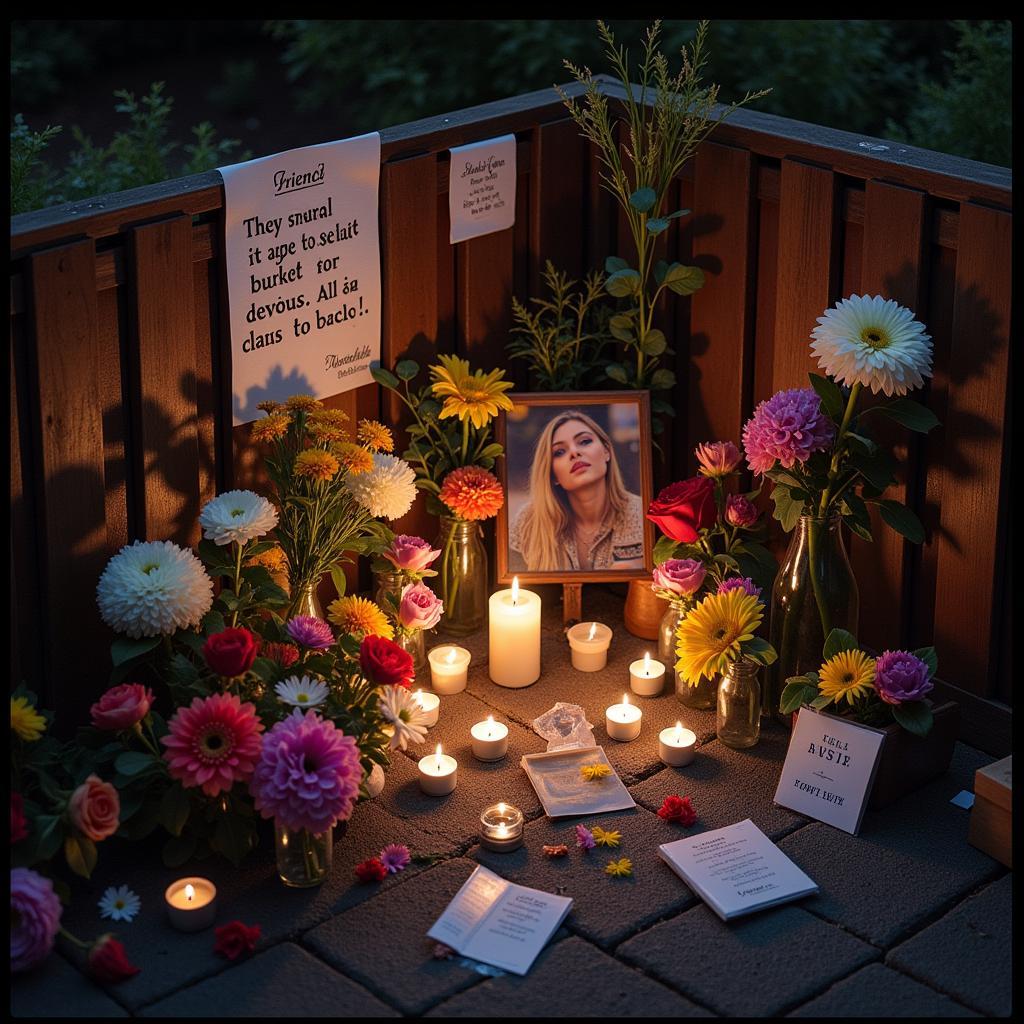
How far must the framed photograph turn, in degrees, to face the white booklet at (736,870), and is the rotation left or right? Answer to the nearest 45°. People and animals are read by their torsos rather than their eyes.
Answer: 0° — it already faces it

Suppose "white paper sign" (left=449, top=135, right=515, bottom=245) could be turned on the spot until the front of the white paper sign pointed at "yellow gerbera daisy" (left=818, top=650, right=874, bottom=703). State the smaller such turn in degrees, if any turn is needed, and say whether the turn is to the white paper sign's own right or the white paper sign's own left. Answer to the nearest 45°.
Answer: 0° — it already faces it

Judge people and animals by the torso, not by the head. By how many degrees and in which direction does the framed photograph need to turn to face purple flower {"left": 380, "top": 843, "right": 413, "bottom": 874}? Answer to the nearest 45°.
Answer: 0° — it already faces it

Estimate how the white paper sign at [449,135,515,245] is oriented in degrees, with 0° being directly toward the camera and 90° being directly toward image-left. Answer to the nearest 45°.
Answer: approximately 315°
